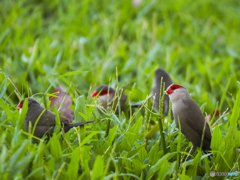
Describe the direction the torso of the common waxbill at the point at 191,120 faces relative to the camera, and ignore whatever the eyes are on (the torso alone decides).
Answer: to the viewer's left

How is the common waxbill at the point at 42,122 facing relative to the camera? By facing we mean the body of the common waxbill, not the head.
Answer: to the viewer's left
